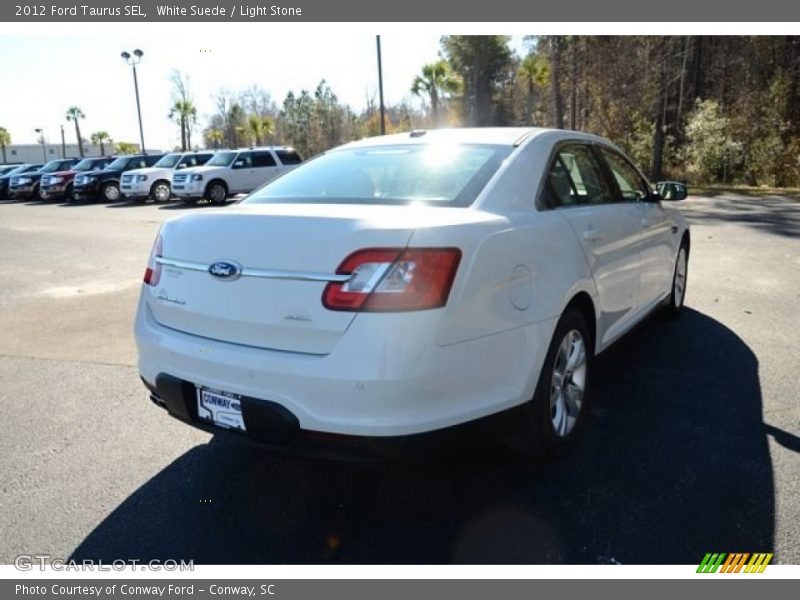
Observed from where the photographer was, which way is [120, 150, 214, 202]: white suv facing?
facing the viewer and to the left of the viewer

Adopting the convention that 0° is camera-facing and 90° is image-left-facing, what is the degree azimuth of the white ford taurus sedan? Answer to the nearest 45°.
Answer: approximately 225°

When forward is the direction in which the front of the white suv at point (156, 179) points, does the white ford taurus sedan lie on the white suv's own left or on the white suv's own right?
on the white suv's own left

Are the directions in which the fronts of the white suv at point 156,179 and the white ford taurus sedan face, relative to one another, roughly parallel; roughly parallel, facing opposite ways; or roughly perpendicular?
roughly parallel, facing opposite ways

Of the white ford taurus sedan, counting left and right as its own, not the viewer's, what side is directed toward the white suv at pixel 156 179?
left
